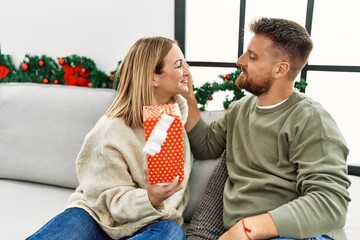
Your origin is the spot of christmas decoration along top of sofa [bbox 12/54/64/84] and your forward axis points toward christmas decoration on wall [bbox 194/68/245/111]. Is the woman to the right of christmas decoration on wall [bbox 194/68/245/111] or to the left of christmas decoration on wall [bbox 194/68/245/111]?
right

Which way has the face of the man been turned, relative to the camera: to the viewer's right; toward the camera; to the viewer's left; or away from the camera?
to the viewer's left

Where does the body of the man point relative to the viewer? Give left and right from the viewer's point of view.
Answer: facing the viewer and to the left of the viewer

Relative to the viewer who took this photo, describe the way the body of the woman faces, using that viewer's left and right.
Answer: facing to the right of the viewer

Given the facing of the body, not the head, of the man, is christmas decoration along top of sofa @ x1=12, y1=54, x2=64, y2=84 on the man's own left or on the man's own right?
on the man's own right

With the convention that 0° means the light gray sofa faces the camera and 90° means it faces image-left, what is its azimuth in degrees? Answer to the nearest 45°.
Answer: approximately 0°

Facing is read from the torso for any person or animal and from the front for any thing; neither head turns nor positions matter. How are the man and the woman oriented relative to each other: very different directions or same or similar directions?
very different directions

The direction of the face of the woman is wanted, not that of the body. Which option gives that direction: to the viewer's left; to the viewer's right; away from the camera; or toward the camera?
to the viewer's right

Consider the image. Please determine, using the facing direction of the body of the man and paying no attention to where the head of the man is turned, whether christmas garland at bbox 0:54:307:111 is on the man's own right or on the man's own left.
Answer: on the man's own right
